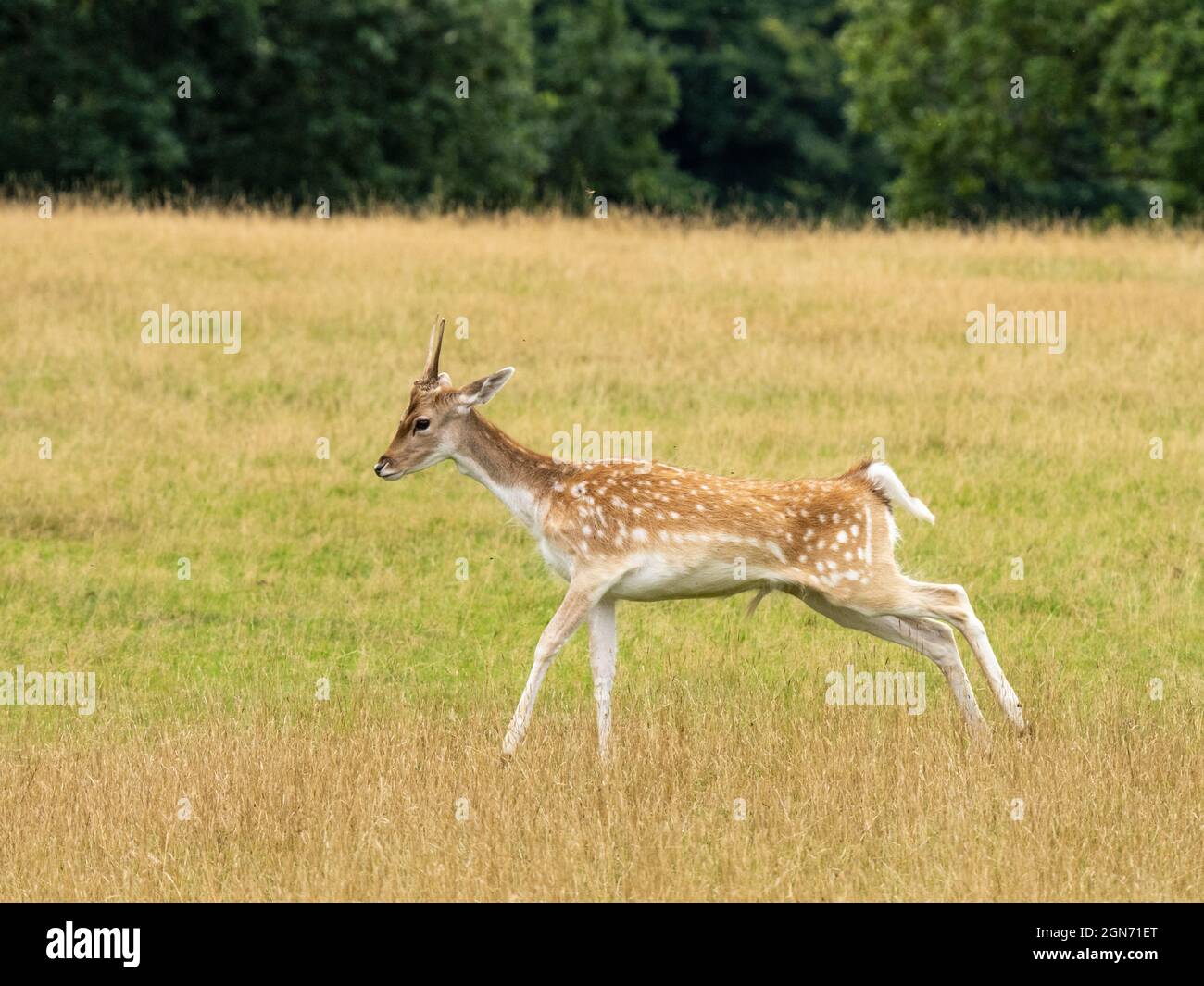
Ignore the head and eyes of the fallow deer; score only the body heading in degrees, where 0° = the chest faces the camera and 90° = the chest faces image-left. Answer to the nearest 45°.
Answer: approximately 90°
